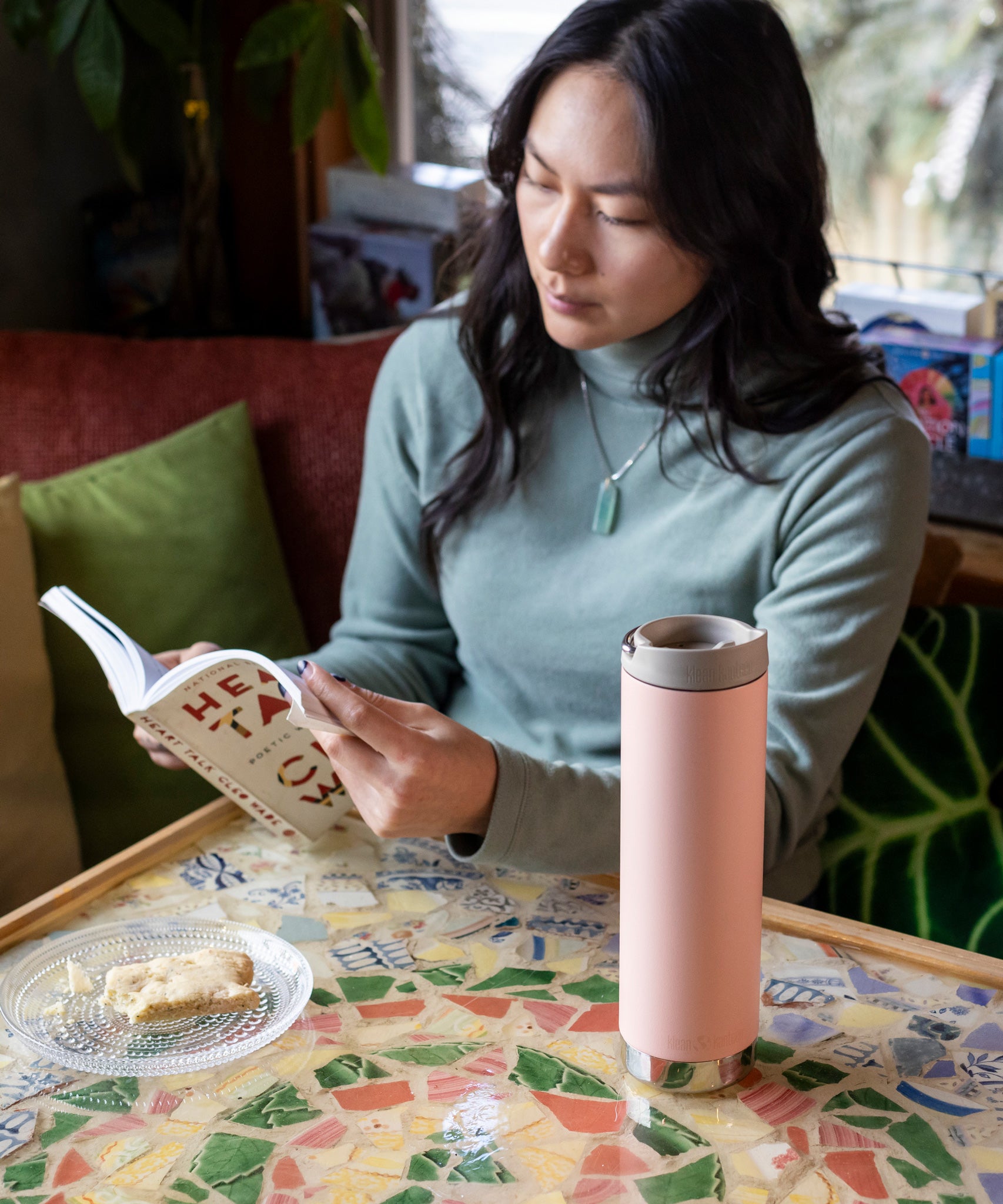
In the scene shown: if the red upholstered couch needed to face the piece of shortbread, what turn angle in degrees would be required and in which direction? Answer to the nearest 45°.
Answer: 0° — it already faces it

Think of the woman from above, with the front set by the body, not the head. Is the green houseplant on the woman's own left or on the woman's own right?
on the woman's own right

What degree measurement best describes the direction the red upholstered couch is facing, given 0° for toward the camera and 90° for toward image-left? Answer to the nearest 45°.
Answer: approximately 0°

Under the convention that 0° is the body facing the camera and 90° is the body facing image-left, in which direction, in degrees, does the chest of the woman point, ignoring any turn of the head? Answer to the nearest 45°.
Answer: approximately 45°
